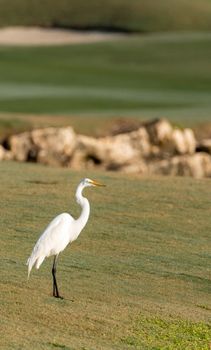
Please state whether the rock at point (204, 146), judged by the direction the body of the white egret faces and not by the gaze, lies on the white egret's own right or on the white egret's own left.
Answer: on the white egret's own left

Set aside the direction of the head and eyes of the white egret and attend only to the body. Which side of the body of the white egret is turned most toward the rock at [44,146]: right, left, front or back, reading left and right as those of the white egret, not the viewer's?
left

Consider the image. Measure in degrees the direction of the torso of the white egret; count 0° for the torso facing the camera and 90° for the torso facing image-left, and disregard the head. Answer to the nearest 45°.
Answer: approximately 270°

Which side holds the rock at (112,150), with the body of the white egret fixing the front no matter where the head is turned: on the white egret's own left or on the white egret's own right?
on the white egret's own left

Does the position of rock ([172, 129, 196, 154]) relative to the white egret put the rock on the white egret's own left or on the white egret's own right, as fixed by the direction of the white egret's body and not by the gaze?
on the white egret's own left

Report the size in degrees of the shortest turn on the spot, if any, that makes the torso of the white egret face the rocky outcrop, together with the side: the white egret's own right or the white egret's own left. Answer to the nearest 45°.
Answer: approximately 90° to the white egret's own left

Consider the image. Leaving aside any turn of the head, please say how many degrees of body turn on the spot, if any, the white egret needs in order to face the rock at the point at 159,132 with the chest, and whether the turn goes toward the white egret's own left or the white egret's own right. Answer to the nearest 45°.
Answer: approximately 90° to the white egret's own left

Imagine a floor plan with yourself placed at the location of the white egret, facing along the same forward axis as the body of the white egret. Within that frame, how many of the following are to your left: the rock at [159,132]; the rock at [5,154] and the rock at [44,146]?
3

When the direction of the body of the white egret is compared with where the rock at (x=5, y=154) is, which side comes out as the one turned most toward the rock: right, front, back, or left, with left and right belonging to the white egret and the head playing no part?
left
